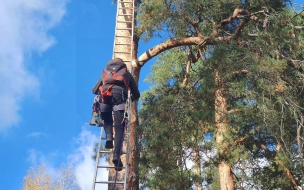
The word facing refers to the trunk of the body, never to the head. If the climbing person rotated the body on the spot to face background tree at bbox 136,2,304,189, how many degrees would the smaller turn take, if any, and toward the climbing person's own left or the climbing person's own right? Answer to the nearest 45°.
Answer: approximately 90° to the climbing person's own right

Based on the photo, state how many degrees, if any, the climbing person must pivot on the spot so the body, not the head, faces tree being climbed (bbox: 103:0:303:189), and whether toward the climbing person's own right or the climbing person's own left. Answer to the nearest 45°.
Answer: approximately 90° to the climbing person's own right

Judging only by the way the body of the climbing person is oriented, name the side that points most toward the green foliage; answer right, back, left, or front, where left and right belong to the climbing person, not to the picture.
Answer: right

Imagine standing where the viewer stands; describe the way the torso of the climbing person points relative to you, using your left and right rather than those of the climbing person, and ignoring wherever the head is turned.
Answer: facing away from the viewer
